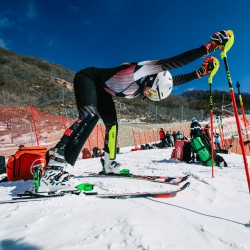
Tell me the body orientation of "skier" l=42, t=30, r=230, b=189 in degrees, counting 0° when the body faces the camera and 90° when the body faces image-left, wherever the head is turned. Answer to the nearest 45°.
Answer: approximately 270°

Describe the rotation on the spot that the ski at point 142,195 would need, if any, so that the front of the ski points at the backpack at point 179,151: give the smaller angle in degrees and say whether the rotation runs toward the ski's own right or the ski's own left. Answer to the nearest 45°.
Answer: approximately 90° to the ski's own left

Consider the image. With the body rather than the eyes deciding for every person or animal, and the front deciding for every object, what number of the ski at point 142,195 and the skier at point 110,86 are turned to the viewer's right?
2

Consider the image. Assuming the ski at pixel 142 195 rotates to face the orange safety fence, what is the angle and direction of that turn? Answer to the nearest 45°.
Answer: approximately 135° to its left

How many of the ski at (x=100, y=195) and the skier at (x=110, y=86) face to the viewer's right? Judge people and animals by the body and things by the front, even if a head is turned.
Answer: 2

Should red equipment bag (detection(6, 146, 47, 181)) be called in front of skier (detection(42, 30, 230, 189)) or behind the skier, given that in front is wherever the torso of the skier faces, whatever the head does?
behind

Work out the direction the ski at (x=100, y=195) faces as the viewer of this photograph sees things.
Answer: facing to the right of the viewer

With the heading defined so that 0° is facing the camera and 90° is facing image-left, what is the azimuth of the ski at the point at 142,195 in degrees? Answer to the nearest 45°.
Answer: approximately 270°
